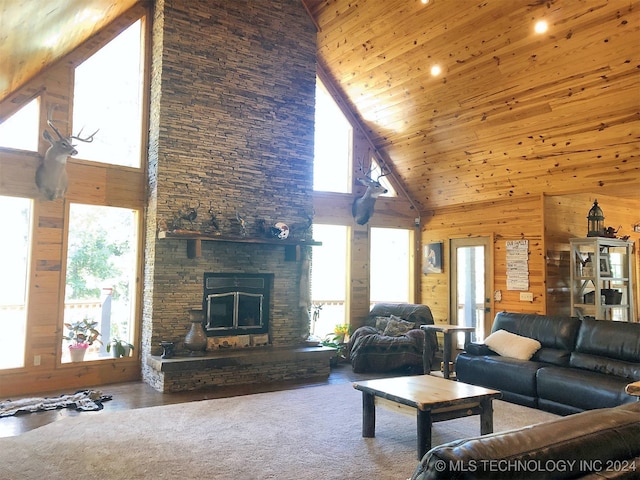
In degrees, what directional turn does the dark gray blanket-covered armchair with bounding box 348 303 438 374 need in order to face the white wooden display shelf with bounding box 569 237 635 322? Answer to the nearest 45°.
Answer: approximately 90° to its left

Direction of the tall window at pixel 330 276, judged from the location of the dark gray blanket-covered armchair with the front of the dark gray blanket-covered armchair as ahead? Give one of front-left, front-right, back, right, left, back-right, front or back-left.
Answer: back-right

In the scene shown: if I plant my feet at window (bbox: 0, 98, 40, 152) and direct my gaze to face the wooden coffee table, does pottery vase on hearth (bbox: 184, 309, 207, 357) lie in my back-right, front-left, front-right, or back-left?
front-left

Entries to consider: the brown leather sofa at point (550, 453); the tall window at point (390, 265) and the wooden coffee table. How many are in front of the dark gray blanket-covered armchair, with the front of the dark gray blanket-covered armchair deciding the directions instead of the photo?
2

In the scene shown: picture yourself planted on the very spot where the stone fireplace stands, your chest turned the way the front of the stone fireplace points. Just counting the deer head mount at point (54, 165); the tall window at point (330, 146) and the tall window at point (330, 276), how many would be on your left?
2

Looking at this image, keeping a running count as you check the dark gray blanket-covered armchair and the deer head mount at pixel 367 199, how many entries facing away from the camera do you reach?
0

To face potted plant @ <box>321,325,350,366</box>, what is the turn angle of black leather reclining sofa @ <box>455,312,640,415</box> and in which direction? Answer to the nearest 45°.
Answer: approximately 90° to its right

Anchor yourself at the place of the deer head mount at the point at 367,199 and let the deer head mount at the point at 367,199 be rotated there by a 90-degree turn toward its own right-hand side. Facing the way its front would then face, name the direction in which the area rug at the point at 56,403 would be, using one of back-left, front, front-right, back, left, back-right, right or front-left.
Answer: front

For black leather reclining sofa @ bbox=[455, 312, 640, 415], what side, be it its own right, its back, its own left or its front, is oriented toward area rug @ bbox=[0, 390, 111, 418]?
front

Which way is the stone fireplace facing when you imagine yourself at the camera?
facing the viewer and to the right of the viewer

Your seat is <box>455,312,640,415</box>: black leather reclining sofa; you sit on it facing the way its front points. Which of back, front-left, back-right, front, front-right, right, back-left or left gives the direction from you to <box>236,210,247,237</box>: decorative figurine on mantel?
front-right

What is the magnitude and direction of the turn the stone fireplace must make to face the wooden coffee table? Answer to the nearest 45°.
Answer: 0° — it already faces it

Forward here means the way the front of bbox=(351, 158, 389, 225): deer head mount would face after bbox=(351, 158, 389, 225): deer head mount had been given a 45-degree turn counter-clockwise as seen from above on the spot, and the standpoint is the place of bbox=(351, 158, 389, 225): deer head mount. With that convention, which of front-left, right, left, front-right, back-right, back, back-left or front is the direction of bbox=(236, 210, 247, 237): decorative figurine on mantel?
back-right

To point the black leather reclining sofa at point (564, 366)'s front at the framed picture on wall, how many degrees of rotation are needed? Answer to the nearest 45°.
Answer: approximately 90° to its right

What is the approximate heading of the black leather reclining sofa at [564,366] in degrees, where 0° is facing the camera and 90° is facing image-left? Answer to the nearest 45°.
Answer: approximately 45°

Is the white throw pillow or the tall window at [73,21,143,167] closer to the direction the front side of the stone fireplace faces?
the white throw pillow

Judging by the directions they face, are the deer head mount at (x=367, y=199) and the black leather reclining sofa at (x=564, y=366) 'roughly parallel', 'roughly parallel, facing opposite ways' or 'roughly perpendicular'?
roughly perpendicular

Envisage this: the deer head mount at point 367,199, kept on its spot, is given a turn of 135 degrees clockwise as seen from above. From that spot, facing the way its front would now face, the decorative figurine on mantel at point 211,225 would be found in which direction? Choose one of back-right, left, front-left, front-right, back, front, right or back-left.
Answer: front-left

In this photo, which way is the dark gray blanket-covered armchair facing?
toward the camera
